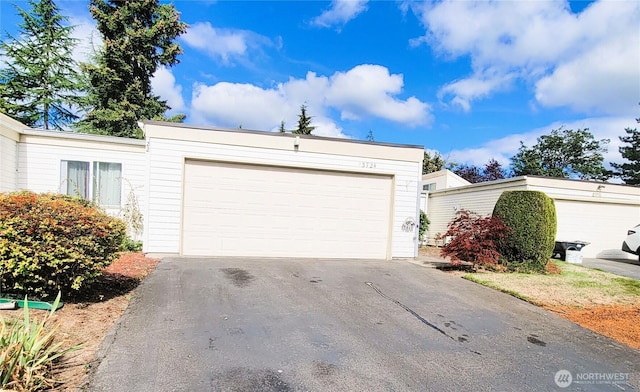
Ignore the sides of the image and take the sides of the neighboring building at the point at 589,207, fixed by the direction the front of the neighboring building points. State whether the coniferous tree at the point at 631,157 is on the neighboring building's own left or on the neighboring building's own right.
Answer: on the neighboring building's own left

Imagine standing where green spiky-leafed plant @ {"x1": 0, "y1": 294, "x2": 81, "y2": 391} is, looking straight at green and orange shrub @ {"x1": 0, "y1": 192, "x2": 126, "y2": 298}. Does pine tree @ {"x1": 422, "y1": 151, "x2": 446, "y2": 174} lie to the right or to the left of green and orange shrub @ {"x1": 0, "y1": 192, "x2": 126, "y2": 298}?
right

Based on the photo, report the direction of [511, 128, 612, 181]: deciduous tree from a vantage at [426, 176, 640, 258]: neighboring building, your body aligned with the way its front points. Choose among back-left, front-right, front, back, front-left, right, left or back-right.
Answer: back-left

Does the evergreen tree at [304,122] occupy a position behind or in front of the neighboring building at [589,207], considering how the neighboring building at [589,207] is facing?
behind

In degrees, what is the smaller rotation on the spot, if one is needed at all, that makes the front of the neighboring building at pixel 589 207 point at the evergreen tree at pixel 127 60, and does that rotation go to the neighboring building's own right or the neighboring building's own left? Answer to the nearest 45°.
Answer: approximately 135° to the neighboring building's own right

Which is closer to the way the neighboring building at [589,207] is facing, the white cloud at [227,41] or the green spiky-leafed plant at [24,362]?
the green spiky-leafed plant

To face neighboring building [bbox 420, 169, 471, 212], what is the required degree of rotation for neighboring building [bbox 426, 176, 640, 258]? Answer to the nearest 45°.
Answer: approximately 180°

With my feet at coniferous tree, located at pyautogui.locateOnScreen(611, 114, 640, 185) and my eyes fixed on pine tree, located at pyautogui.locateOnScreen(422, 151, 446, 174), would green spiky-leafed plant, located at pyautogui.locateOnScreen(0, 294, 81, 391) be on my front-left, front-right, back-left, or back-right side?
front-left

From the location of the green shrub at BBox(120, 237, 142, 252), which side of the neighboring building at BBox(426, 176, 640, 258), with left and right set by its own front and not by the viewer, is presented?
right

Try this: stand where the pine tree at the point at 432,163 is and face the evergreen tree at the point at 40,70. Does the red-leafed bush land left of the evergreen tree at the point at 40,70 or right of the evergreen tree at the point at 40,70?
left

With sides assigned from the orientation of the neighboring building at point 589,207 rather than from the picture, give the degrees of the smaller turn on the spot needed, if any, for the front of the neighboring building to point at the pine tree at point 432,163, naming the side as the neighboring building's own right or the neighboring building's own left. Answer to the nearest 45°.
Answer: approximately 180°

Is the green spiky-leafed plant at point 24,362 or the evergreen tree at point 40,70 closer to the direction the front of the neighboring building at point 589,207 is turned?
the green spiky-leafed plant

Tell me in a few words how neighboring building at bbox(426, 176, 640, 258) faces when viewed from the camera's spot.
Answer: facing the viewer and to the right of the viewer
